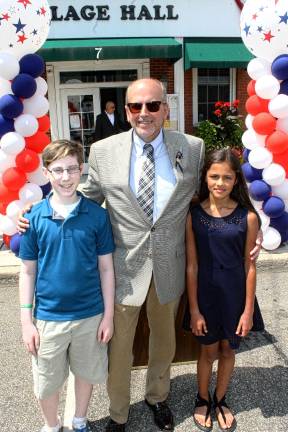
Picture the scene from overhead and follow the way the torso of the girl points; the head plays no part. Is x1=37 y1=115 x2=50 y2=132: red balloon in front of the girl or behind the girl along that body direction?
behind

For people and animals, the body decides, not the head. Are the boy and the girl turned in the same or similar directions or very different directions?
same or similar directions

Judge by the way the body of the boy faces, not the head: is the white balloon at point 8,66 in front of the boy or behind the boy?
behind

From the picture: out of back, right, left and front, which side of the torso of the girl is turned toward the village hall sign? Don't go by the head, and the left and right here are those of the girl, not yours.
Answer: back

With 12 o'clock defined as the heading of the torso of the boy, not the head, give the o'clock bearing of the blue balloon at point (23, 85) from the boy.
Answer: The blue balloon is roughly at 6 o'clock from the boy.

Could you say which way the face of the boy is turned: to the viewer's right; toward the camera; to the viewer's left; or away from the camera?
toward the camera

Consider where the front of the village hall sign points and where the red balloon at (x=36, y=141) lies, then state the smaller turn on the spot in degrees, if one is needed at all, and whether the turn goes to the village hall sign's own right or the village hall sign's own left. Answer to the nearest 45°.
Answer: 0° — it already faces it

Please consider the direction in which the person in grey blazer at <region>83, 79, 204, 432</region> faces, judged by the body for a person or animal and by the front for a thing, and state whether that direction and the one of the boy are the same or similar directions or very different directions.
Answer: same or similar directions

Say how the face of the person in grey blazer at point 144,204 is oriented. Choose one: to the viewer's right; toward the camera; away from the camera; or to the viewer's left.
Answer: toward the camera

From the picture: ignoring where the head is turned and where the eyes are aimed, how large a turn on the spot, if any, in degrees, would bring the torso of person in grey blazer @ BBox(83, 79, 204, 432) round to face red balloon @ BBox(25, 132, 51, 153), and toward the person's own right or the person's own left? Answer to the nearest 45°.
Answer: approximately 135° to the person's own right

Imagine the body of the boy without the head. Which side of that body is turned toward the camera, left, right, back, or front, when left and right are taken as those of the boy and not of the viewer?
front

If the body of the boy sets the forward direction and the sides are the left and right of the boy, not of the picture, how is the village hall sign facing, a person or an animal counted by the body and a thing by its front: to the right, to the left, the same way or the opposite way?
the same way

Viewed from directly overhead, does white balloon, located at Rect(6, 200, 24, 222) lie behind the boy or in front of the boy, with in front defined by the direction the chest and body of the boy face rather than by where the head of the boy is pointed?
behind

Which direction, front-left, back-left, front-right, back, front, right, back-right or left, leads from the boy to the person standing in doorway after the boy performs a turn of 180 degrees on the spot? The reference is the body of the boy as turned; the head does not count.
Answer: front

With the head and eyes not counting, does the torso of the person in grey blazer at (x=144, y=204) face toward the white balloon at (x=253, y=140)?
no

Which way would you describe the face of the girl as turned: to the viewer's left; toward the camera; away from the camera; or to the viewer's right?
toward the camera

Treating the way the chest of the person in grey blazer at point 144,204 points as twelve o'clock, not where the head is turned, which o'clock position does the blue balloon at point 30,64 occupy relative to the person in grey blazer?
The blue balloon is roughly at 5 o'clock from the person in grey blazer.
